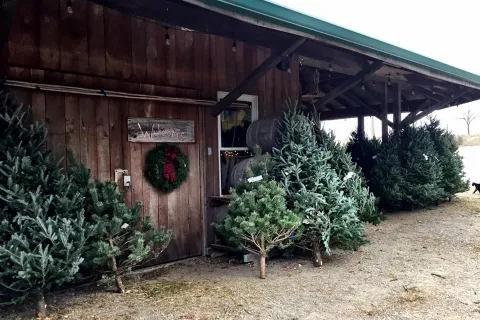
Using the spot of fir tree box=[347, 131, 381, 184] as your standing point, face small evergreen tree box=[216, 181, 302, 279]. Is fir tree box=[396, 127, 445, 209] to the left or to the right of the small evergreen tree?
left

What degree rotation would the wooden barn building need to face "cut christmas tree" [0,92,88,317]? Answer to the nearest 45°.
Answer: approximately 90° to its right

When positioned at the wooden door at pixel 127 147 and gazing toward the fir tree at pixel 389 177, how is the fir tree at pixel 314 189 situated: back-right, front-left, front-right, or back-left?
front-right

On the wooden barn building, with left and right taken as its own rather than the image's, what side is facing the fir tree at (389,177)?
left

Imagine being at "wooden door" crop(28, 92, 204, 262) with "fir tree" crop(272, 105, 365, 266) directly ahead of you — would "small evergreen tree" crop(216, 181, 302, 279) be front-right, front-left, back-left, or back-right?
front-right

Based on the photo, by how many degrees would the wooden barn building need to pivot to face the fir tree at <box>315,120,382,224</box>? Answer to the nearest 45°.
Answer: approximately 45° to its left

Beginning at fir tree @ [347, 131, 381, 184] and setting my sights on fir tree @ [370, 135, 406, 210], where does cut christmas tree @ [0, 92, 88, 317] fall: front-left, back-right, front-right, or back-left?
front-right

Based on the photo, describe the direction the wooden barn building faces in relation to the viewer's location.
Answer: facing the viewer and to the right of the viewer
